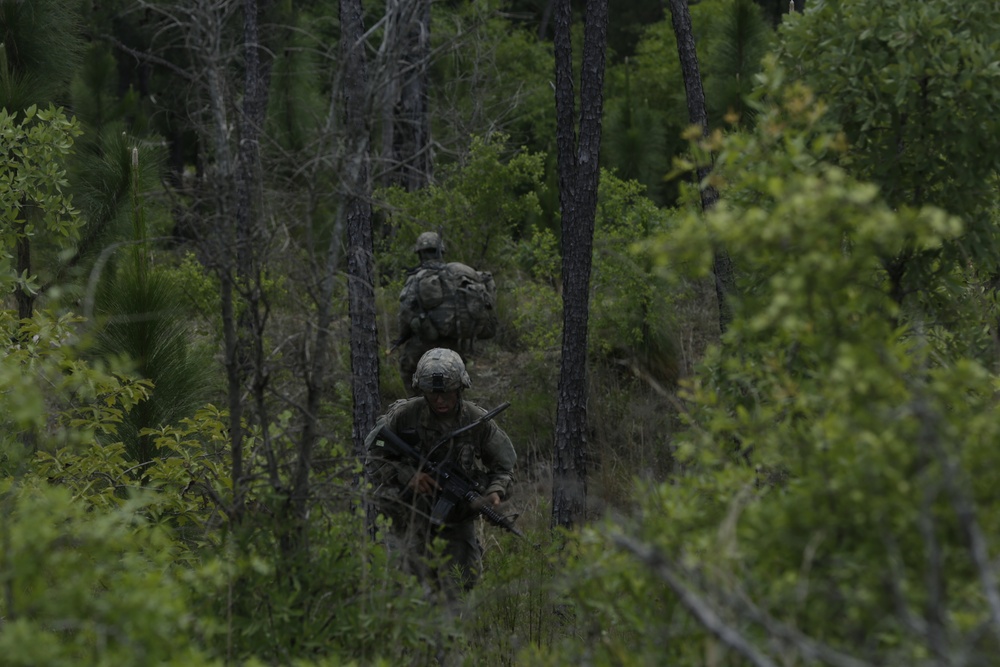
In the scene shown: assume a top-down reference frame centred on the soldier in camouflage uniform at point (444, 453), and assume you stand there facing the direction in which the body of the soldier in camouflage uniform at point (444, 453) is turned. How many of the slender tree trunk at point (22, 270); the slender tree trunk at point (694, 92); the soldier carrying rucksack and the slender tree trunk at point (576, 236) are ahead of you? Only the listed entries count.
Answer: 0

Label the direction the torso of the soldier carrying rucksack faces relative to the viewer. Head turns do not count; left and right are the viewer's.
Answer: facing away from the viewer and to the left of the viewer

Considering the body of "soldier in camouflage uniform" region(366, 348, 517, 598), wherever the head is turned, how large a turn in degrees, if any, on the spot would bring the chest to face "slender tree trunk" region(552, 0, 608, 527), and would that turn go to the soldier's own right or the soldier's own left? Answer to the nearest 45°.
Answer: approximately 135° to the soldier's own left

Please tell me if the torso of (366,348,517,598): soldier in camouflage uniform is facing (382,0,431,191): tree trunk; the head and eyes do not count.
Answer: no

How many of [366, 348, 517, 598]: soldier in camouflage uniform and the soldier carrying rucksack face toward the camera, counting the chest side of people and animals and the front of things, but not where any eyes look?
1

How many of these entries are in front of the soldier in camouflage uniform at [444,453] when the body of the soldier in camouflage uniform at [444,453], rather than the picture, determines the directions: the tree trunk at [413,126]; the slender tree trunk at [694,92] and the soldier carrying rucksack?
0

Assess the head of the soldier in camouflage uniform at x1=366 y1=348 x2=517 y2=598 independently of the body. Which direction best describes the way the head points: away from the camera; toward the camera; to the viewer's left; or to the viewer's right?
toward the camera

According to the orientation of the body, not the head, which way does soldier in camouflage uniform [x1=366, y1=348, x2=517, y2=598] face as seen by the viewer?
toward the camera

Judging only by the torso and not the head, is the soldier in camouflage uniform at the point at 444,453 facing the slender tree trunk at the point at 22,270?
no

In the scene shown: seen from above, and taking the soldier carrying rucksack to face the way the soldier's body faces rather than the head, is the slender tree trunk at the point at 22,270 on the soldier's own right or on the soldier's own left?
on the soldier's own left

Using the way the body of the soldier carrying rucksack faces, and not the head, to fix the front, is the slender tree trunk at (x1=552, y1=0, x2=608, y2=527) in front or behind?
behind

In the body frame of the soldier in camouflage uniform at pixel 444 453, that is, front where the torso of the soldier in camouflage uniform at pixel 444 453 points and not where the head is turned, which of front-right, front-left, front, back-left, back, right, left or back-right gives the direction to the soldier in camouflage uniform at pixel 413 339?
back

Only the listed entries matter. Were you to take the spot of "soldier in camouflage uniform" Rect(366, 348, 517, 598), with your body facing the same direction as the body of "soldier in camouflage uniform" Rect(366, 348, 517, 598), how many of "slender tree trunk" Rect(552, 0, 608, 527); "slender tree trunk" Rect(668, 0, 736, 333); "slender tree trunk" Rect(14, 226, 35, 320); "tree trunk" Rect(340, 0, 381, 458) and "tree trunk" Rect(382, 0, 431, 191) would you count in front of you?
0

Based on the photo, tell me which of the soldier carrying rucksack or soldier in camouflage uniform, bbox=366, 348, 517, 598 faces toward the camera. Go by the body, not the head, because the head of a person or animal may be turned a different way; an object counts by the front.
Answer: the soldier in camouflage uniform

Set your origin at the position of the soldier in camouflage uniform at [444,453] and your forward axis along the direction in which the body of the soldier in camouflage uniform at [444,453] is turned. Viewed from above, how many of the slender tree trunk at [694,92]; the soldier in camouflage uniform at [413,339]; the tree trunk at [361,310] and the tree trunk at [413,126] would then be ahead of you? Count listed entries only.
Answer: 0

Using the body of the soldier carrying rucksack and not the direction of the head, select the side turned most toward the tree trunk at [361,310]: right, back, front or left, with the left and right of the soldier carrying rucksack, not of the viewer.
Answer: left

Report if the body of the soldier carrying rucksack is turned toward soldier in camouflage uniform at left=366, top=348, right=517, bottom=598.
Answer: no

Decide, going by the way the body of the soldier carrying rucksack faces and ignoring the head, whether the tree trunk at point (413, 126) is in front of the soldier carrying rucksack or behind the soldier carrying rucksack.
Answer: in front
